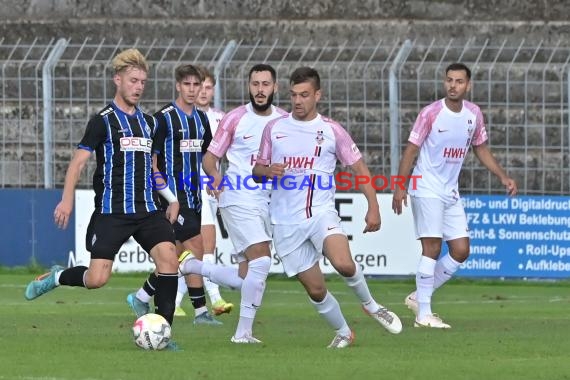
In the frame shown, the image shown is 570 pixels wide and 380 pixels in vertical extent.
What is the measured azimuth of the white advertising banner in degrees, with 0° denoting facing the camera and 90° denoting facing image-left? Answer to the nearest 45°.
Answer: approximately 0°

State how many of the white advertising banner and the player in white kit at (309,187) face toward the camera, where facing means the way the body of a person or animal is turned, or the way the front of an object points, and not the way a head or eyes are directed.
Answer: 2

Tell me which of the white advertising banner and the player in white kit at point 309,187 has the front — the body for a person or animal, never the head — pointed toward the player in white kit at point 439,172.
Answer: the white advertising banner

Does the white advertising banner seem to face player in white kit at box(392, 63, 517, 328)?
yes

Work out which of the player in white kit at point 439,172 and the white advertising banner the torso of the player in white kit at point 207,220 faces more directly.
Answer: the player in white kit

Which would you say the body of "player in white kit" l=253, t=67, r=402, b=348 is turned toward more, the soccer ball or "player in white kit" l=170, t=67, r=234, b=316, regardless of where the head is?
the soccer ball
